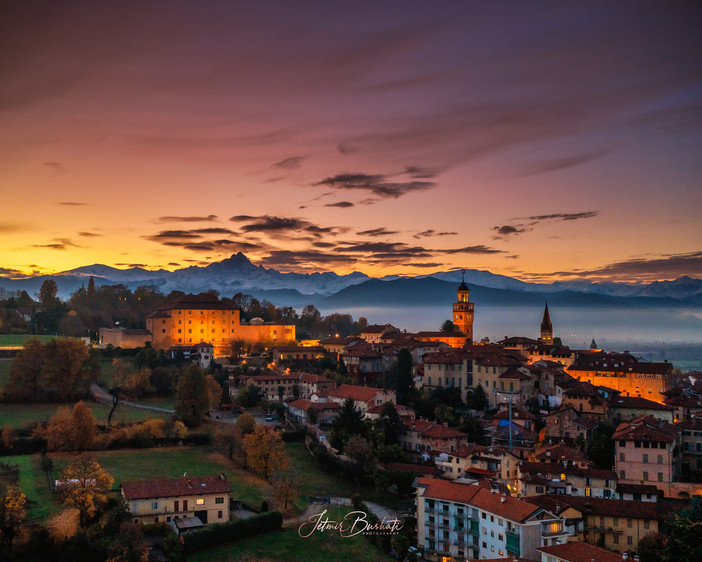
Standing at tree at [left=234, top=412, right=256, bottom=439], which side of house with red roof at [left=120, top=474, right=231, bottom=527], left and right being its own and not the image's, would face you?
back

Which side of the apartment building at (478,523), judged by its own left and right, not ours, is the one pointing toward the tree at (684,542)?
left

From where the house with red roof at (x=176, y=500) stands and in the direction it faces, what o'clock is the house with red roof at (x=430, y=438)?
the house with red roof at (x=430, y=438) is roughly at 8 o'clock from the house with red roof at (x=176, y=500).

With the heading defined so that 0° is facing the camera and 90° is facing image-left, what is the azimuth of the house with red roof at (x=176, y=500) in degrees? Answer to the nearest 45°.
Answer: approximately 0°

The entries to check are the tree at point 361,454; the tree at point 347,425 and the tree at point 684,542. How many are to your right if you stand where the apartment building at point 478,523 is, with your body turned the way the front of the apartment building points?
2

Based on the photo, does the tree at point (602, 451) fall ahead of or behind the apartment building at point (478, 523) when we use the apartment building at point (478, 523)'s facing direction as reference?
behind

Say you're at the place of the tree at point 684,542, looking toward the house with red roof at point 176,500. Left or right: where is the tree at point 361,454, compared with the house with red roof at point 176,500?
right

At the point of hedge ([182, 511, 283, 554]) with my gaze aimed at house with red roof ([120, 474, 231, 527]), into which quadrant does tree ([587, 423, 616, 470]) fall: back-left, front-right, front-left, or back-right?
back-right

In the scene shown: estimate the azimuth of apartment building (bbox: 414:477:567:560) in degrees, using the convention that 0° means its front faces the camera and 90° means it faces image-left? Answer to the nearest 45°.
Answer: approximately 45°

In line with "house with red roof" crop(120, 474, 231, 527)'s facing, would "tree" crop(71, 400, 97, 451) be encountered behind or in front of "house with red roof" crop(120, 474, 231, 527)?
behind
